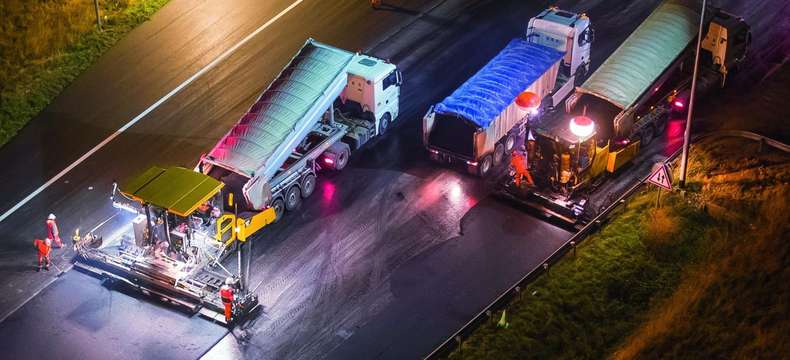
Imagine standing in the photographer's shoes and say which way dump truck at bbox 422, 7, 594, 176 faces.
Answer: facing away from the viewer and to the right of the viewer

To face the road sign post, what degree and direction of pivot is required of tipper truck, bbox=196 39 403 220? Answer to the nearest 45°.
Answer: approximately 90° to its right

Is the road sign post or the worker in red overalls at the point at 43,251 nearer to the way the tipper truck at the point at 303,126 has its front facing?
the road sign post

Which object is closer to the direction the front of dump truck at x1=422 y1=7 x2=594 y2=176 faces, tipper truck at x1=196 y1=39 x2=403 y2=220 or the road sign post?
the road sign post

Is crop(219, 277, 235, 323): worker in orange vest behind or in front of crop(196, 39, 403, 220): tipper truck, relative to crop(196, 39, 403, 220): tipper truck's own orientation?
behind

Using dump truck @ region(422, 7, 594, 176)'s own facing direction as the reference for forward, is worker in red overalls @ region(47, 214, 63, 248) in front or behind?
behind

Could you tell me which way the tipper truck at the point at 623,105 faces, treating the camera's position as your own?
facing away from the viewer and to the right of the viewer

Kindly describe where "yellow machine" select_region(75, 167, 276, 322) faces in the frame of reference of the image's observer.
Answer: facing away from the viewer and to the right of the viewer

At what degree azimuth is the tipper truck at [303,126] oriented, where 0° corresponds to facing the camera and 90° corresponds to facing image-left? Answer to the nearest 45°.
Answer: approximately 225°

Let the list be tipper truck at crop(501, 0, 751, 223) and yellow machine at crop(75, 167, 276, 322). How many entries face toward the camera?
0

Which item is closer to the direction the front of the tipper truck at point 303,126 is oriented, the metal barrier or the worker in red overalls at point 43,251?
the metal barrier

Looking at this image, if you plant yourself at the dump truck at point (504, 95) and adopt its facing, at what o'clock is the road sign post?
The road sign post is roughly at 3 o'clock from the dump truck.

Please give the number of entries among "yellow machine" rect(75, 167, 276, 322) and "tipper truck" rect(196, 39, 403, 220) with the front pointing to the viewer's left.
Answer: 0

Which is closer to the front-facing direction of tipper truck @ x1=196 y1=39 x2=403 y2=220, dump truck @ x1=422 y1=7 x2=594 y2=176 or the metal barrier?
the dump truck
